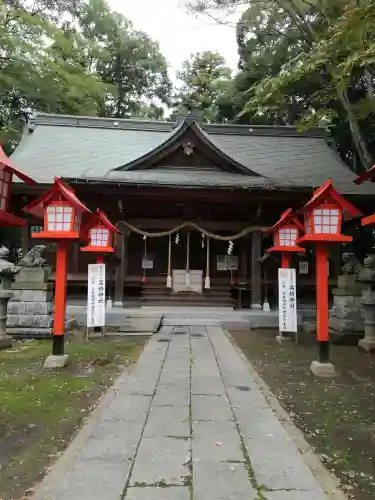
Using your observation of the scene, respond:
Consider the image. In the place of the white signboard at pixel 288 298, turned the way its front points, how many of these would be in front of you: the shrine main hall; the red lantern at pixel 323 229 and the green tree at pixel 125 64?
1

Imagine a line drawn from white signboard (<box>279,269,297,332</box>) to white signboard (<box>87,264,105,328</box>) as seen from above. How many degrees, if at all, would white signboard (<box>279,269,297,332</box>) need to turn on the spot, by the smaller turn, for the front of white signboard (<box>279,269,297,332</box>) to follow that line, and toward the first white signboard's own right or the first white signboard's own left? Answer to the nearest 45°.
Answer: approximately 90° to the first white signboard's own right

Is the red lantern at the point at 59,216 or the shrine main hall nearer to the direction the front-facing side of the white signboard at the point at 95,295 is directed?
the red lantern

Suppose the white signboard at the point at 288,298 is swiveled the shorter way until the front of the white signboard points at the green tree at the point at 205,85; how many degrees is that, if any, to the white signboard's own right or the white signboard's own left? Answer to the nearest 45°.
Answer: approximately 180°

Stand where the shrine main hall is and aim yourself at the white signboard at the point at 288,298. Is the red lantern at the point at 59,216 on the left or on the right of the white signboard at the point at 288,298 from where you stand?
right

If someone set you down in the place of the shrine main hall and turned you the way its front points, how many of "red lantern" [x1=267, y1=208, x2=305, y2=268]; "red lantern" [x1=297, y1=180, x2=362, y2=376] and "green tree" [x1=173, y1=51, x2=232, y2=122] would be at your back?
1

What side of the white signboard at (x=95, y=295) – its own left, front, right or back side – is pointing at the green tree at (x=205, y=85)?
back

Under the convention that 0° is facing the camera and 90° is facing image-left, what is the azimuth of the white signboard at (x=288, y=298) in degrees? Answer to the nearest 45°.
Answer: approximately 0°

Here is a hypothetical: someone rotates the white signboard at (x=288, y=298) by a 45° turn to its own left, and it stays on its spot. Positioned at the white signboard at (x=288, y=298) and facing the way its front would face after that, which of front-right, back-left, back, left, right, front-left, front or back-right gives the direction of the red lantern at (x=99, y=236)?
back-right
